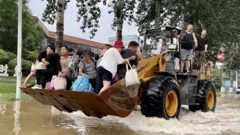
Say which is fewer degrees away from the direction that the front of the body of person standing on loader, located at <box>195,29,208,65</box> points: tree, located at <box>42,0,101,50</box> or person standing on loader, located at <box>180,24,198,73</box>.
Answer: the person standing on loader

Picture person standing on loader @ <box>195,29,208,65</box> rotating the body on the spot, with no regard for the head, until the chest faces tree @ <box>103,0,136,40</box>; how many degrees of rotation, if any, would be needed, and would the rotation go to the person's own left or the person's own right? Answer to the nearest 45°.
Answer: approximately 90° to the person's own right

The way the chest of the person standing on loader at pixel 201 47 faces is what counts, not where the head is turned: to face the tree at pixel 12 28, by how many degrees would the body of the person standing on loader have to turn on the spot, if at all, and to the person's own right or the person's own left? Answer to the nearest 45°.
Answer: approximately 90° to the person's own right
